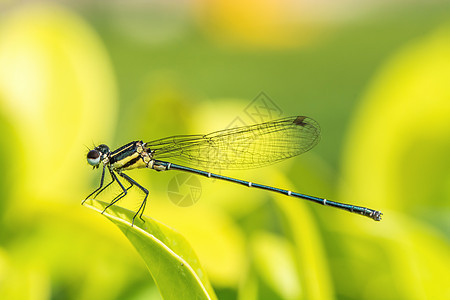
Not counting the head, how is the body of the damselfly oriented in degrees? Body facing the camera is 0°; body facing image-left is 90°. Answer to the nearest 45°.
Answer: approximately 90°
